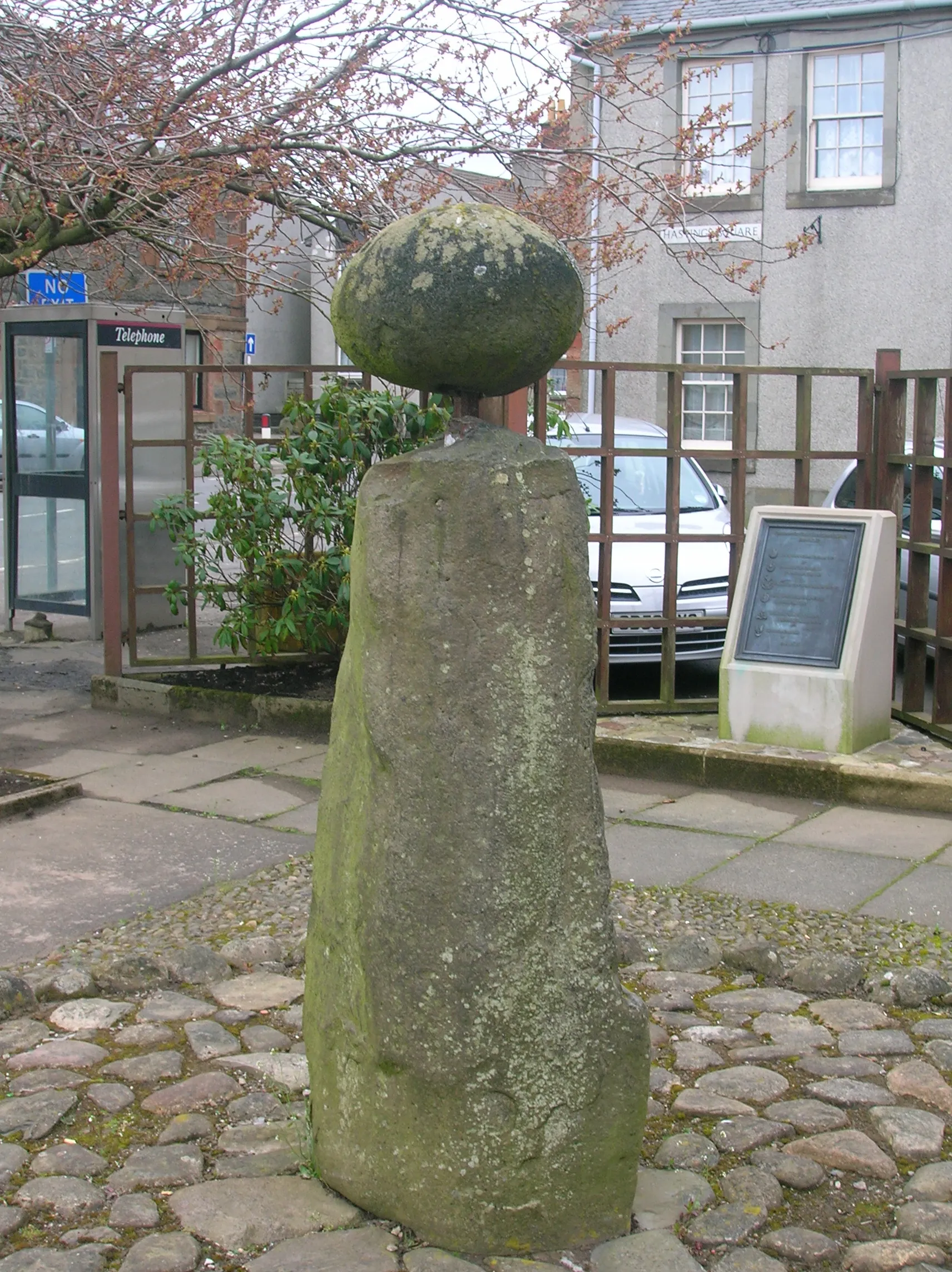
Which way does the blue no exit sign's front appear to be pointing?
toward the camera

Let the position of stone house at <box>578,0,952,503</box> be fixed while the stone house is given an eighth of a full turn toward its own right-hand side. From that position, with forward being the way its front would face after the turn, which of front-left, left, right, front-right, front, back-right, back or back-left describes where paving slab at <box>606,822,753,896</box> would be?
front-left

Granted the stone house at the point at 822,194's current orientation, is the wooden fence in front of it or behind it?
in front

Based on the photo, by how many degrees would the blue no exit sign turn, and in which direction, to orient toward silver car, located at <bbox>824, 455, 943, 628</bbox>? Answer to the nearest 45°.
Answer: approximately 45° to its left

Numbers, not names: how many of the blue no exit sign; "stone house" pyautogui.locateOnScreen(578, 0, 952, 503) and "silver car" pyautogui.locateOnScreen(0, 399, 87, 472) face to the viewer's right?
1

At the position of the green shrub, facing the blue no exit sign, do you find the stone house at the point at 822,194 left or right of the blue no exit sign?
right

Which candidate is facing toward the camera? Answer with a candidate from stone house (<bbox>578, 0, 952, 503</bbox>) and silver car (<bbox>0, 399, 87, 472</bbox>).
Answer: the stone house

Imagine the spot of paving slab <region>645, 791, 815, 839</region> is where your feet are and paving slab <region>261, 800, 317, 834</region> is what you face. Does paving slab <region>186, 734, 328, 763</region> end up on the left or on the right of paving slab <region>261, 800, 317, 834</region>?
right

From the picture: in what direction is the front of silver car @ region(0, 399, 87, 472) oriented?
to the viewer's right
